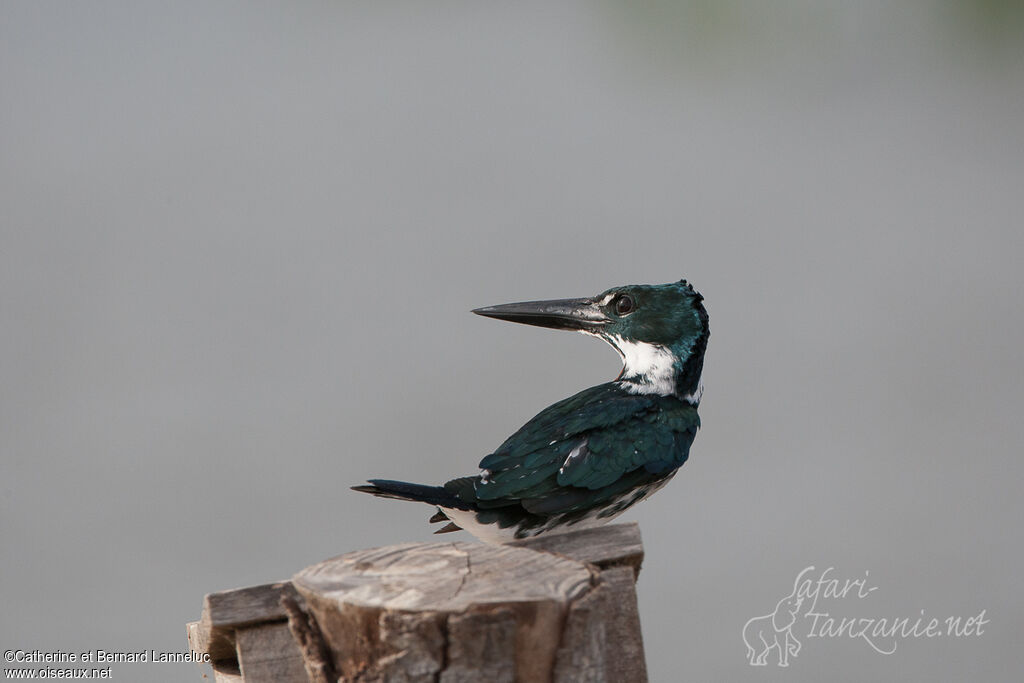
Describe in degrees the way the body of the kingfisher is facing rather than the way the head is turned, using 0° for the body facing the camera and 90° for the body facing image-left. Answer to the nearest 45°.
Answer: approximately 270°
